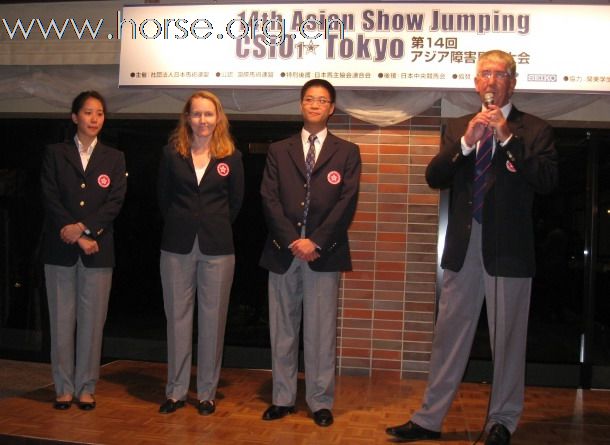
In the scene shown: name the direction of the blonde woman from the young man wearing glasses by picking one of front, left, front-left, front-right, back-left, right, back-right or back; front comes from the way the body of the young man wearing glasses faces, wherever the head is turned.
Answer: right

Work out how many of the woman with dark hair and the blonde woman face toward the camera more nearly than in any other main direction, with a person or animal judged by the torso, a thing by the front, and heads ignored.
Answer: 2

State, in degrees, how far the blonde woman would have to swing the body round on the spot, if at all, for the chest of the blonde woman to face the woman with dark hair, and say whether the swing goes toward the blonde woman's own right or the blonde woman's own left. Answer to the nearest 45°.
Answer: approximately 90° to the blonde woman's own right

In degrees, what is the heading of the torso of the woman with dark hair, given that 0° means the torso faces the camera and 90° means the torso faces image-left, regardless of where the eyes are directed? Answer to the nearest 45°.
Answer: approximately 0°

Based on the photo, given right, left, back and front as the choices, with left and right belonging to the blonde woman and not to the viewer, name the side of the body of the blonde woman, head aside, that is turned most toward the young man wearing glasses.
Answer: left

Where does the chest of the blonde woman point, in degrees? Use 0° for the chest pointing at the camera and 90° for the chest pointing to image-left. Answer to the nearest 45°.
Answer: approximately 0°

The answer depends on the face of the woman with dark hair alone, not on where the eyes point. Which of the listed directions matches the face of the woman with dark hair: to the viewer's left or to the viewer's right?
to the viewer's right

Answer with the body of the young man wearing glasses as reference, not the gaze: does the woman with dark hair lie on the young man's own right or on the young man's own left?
on the young man's own right

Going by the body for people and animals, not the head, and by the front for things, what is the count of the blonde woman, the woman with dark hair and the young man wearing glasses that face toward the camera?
3
